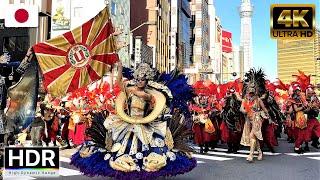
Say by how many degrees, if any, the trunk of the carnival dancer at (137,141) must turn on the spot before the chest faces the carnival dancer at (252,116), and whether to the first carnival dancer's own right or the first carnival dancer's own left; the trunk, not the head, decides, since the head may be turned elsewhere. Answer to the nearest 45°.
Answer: approximately 135° to the first carnival dancer's own left

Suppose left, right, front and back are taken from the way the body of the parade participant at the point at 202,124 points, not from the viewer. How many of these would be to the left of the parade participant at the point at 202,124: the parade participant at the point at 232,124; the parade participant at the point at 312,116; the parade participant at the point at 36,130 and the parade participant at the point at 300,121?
3

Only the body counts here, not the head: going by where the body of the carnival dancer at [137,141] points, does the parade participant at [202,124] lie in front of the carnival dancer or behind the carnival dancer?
behind

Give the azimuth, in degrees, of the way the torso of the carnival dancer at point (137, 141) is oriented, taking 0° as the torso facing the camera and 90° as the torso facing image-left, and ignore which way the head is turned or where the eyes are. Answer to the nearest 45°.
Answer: approximately 0°

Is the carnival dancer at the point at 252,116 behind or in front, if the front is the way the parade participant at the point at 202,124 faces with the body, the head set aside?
in front

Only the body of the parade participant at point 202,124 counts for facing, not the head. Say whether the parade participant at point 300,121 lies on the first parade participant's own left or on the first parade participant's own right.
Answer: on the first parade participant's own left

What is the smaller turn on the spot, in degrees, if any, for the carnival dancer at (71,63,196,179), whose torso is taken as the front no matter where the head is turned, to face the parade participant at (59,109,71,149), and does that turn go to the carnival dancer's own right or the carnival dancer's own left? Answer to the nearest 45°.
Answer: approximately 180°

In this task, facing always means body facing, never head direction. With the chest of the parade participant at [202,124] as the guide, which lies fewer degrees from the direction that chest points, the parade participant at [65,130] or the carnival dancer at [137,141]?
the carnival dancer

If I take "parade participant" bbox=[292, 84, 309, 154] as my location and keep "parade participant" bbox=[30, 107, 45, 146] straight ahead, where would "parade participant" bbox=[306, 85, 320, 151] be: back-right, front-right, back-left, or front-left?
back-right

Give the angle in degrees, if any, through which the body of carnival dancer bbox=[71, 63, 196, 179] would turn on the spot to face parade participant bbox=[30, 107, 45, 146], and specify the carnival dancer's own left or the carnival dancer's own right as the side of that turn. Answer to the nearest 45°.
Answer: approximately 135° to the carnival dancer's own right

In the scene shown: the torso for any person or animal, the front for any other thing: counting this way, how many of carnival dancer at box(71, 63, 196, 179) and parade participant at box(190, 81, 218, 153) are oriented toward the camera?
2

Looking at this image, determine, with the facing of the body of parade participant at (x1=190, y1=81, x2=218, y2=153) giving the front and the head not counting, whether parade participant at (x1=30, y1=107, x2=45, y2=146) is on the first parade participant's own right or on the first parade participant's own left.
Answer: on the first parade participant's own right
